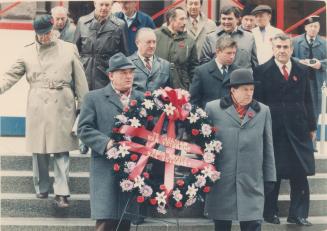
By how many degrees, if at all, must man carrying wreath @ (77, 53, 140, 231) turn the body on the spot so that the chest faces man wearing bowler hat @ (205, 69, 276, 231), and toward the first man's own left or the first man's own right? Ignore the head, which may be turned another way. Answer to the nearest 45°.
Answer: approximately 45° to the first man's own left

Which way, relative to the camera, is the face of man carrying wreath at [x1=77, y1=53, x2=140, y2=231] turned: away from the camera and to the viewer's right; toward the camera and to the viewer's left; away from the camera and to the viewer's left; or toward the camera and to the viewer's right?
toward the camera and to the viewer's right

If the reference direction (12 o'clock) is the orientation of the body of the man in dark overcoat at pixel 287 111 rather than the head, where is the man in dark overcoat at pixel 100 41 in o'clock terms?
the man in dark overcoat at pixel 100 41 is roughly at 3 o'clock from the man in dark overcoat at pixel 287 111.

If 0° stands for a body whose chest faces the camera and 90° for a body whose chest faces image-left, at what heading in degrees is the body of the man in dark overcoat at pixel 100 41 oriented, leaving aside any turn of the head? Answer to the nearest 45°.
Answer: approximately 0°

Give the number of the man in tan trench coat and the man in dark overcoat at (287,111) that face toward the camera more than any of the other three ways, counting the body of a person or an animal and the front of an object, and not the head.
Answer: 2

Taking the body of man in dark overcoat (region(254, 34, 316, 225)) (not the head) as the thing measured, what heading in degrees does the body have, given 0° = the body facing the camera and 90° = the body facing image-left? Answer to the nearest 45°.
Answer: approximately 0°

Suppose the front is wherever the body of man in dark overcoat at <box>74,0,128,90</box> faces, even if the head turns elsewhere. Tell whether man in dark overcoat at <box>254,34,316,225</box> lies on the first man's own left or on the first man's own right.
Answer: on the first man's own left

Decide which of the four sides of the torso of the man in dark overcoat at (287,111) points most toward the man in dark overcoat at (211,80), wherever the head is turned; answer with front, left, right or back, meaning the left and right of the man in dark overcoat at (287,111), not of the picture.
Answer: right
